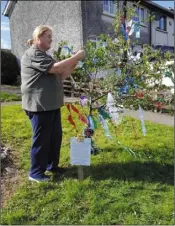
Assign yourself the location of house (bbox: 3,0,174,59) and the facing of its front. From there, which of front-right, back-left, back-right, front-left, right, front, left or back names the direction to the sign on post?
front-right

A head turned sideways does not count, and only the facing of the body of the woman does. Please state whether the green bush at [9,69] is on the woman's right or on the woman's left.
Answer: on the woman's left

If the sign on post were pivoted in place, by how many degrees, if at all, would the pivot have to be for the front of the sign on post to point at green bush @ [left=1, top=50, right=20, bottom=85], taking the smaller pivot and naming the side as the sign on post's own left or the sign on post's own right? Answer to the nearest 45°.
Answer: approximately 180°

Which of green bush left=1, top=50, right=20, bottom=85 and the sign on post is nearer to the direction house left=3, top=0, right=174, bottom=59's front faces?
the sign on post

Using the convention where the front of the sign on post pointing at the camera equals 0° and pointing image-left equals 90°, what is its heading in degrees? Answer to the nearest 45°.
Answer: approximately 0°

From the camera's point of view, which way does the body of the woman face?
to the viewer's right

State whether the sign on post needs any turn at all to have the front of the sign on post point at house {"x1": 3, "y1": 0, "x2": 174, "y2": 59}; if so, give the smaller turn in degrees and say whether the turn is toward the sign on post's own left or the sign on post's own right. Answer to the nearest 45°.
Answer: approximately 180°

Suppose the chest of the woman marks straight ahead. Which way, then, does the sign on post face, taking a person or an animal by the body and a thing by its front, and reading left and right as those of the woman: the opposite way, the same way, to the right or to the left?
to the right

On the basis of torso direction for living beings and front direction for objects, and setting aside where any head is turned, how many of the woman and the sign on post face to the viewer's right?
1

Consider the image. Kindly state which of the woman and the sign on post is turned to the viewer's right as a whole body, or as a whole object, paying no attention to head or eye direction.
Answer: the woman

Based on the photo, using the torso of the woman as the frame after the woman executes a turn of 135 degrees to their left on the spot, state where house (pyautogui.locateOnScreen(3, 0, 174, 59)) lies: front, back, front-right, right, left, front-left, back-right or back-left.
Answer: front-right
